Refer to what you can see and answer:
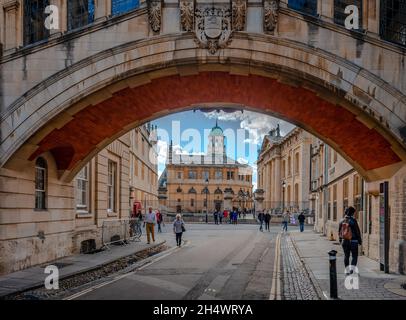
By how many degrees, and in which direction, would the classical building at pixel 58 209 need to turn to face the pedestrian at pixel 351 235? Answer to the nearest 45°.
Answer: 0° — it already faces them

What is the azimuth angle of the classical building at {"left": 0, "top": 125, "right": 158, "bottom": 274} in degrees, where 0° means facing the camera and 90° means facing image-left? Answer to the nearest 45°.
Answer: approximately 315°
